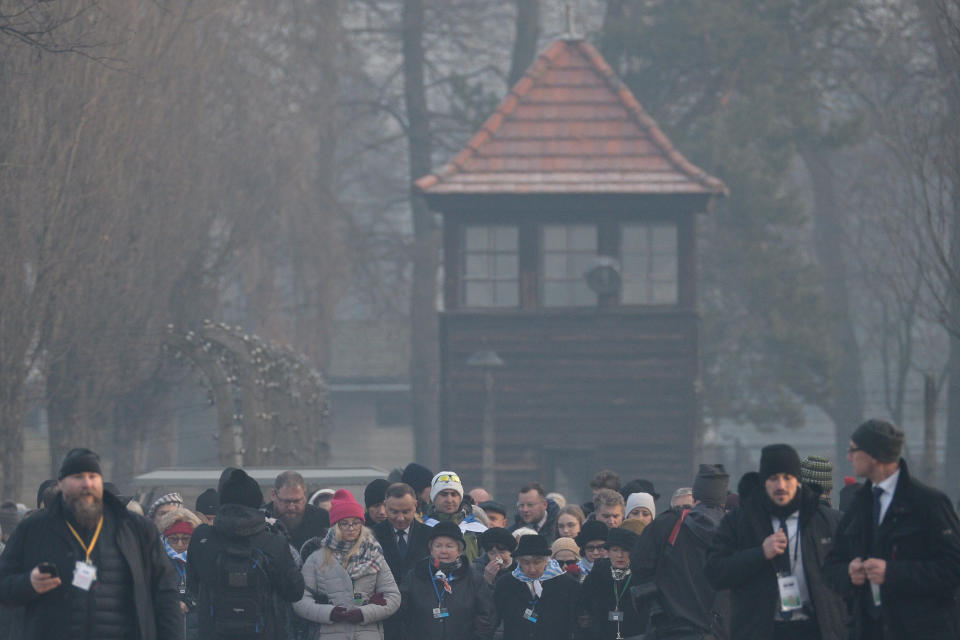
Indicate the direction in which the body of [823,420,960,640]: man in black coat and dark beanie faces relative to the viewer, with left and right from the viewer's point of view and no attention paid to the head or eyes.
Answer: facing the viewer and to the left of the viewer

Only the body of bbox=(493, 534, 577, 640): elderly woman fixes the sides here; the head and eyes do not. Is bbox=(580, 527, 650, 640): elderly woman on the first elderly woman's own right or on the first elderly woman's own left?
on the first elderly woman's own left

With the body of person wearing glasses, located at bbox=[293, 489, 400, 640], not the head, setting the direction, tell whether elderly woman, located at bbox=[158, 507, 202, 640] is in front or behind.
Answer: behind

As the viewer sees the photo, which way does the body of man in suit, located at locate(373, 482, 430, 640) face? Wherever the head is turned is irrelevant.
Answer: toward the camera

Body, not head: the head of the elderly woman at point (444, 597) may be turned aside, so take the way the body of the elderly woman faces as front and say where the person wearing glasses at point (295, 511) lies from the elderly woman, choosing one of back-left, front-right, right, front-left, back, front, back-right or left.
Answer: back-right

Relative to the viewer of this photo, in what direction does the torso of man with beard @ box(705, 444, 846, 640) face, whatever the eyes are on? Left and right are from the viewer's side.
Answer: facing the viewer

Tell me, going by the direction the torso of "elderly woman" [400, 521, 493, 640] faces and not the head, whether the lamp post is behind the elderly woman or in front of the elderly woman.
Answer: behind

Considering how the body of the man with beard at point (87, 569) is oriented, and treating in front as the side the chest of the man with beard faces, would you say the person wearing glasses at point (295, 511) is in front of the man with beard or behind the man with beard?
behind

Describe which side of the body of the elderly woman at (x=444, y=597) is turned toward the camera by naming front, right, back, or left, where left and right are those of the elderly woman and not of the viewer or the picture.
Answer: front

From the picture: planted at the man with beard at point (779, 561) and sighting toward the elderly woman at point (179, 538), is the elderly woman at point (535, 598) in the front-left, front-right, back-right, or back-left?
front-right

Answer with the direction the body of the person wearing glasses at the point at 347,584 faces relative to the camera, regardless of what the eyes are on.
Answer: toward the camera

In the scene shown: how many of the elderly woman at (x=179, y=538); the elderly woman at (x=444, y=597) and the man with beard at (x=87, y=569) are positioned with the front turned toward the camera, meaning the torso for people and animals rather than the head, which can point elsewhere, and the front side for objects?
3
